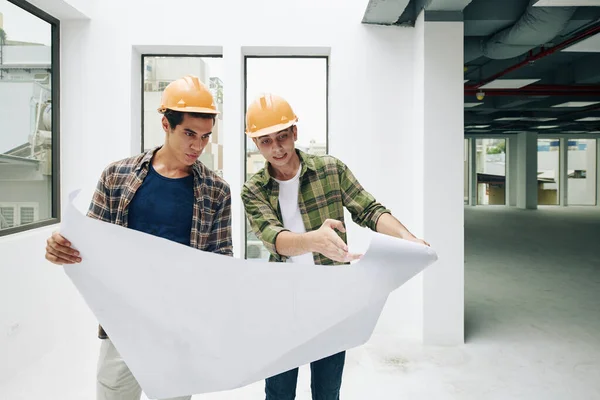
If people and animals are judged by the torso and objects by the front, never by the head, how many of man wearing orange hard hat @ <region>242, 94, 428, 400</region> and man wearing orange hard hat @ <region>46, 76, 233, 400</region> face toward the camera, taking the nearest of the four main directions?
2

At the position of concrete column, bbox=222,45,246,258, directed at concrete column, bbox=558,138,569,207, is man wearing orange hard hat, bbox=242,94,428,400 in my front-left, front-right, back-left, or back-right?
back-right

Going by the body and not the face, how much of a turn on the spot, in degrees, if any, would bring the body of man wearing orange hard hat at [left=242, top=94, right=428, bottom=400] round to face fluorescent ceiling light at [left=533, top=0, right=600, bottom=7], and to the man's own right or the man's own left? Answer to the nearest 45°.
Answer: approximately 135° to the man's own left

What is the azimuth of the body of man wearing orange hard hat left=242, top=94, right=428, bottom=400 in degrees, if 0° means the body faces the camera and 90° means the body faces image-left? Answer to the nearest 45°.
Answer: approximately 0°

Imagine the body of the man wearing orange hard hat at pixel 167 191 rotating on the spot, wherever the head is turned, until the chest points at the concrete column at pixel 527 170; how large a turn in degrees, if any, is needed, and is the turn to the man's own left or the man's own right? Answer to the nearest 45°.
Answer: approximately 135° to the man's own left

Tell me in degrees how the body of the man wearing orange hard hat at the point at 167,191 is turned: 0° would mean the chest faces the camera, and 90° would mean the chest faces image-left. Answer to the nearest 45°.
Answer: approximately 0°

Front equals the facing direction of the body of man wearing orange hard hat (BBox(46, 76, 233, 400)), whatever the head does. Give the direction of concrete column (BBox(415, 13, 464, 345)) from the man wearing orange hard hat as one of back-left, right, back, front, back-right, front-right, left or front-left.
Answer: back-left
